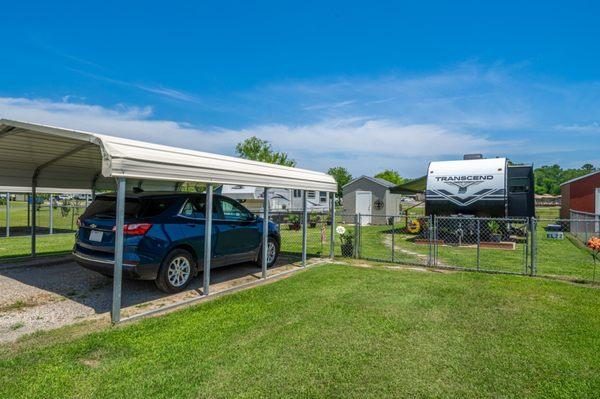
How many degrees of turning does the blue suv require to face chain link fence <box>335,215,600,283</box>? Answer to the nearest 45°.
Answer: approximately 45° to its right

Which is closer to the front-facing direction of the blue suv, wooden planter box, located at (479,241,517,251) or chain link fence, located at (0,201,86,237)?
the wooden planter box

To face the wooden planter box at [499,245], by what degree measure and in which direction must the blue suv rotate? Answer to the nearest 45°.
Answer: approximately 45° to its right

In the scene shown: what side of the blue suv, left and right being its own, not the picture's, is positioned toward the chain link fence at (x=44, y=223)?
left

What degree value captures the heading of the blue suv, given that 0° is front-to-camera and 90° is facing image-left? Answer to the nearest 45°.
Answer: approximately 225°
